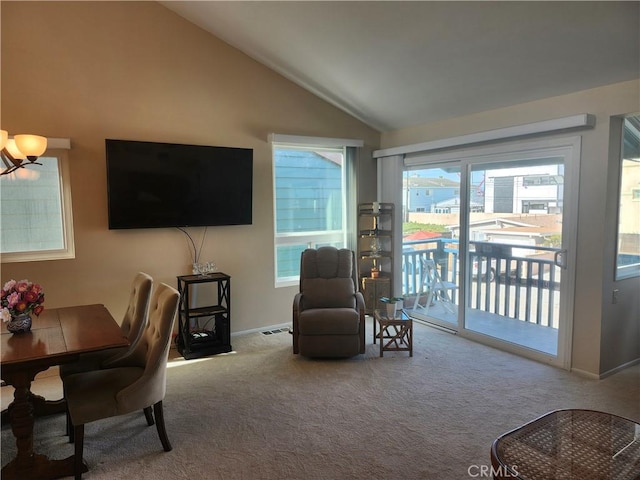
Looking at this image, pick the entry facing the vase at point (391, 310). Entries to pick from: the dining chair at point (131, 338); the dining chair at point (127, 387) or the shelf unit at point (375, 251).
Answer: the shelf unit

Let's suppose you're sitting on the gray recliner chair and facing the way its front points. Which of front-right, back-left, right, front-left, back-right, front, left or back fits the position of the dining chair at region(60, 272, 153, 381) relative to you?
front-right

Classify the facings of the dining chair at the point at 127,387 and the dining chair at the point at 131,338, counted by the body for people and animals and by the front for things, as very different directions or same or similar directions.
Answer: same or similar directions

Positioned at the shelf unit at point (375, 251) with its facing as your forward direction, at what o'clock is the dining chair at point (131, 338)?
The dining chair is roughly at 1 o'clock from the shelf unit.

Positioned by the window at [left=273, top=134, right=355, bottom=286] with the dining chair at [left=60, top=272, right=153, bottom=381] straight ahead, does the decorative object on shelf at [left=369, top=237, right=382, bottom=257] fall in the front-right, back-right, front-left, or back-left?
back-left

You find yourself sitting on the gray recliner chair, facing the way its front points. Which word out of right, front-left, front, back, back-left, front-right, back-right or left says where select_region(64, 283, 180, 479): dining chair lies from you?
front-right

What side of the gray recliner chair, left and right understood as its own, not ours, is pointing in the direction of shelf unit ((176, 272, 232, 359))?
right

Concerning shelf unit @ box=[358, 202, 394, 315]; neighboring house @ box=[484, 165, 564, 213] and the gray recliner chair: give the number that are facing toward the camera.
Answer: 3

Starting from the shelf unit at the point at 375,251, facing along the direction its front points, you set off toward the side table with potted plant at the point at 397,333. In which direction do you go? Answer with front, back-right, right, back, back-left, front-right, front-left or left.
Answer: front

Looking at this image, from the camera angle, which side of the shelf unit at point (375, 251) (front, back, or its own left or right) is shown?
front

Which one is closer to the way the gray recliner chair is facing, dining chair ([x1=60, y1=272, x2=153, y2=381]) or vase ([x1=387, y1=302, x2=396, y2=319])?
the dining chair

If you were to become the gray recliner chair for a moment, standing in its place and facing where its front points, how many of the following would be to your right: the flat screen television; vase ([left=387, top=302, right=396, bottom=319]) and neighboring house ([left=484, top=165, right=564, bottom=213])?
1
